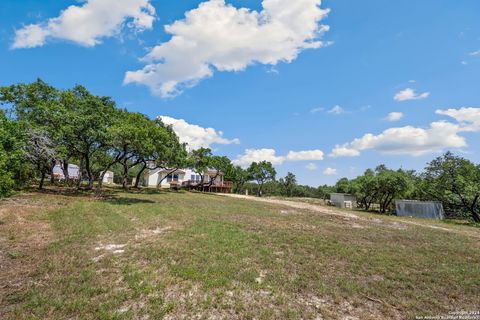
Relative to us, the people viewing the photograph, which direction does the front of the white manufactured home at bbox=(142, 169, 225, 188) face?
facing the viewer and to the right of the viewer

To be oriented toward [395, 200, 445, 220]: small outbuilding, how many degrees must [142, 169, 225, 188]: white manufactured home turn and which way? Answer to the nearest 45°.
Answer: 0° — it already faces it

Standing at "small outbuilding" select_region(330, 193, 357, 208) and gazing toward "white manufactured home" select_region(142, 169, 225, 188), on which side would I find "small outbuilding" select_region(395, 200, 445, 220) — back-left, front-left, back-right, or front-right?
back-left

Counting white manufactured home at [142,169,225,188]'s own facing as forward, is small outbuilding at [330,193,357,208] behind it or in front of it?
in front
